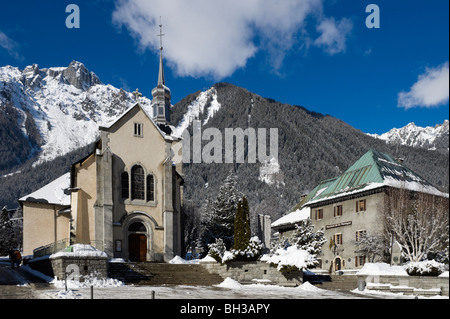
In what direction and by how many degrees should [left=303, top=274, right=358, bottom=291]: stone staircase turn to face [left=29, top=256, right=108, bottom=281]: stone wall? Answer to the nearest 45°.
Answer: approximately 45° to its right

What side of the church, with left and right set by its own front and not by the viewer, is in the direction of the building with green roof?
left

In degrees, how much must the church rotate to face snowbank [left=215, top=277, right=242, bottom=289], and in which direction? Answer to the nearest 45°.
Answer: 0° — it already faces it

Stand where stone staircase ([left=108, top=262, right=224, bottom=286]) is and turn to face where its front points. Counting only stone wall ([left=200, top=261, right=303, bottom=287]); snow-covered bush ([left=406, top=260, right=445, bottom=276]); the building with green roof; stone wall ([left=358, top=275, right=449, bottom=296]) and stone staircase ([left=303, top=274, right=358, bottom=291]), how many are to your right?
0

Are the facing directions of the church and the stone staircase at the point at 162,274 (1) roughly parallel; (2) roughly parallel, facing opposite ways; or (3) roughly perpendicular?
roughly parallel

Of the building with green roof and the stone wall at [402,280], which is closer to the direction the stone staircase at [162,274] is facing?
the stone wall

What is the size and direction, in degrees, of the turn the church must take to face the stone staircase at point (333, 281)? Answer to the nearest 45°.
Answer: approximately 45° to its left

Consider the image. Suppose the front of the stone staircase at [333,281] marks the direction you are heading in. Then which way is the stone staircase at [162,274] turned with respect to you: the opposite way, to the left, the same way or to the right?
the same way

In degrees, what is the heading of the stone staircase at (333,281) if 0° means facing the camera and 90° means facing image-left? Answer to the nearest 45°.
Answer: approximately 0°

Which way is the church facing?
toward the camera

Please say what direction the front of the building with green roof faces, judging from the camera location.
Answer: facing the viewer and to the left of the viewer

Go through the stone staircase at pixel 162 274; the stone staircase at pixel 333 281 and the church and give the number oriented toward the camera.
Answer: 3

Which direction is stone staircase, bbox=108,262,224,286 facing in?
toward the camera
